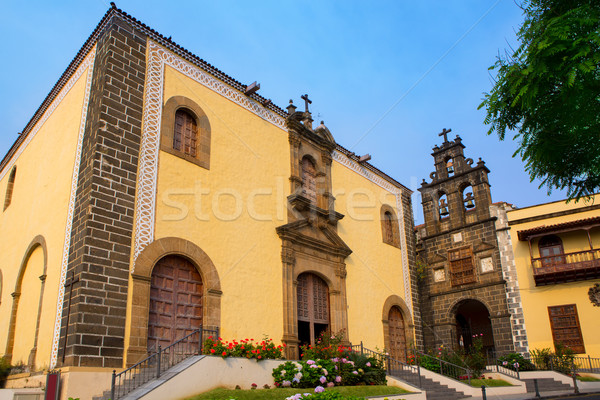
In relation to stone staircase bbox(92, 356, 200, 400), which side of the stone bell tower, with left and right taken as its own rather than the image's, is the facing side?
front

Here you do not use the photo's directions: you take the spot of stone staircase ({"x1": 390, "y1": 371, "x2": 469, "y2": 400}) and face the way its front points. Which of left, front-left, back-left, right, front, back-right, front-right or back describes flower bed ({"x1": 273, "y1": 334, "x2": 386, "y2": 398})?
right

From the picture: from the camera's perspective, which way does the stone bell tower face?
toward the camera

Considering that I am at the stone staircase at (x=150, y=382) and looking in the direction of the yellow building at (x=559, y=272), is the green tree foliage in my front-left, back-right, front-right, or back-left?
front-right

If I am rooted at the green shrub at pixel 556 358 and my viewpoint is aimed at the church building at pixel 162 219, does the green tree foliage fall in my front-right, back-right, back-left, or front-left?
front-left

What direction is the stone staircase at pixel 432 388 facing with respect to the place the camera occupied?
facing the viewer and to the right of the viewer

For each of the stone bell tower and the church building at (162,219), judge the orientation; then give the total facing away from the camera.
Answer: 0

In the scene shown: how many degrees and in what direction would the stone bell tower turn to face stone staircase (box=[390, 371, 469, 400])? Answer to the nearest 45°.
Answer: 0° — it already faces it

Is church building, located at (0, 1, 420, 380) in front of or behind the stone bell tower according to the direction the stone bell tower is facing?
in front

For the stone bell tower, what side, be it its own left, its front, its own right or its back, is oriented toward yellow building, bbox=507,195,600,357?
left

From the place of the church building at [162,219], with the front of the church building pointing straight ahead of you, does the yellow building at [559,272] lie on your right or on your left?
on your left

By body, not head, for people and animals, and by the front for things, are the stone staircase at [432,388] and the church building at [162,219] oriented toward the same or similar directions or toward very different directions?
same or similar directions

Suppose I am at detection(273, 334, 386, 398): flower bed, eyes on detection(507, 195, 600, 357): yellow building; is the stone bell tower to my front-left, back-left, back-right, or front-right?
front-left

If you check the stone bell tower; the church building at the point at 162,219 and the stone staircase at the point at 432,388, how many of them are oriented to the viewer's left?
0
